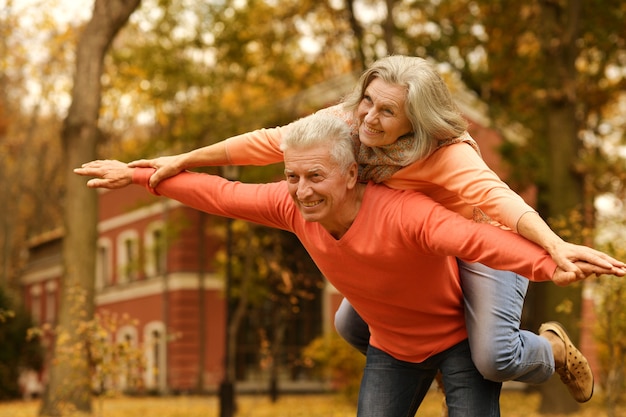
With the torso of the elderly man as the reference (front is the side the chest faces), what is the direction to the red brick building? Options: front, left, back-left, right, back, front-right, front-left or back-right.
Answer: back-right

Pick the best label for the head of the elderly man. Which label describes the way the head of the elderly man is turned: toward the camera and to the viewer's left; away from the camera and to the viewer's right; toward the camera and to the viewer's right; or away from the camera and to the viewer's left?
toward the camera and to the viewer's left

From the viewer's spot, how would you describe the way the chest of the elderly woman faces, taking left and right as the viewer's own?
facing the viewer and to the left of the viewer

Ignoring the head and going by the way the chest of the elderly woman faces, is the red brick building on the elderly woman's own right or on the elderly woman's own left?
on the elderly woman's own right
